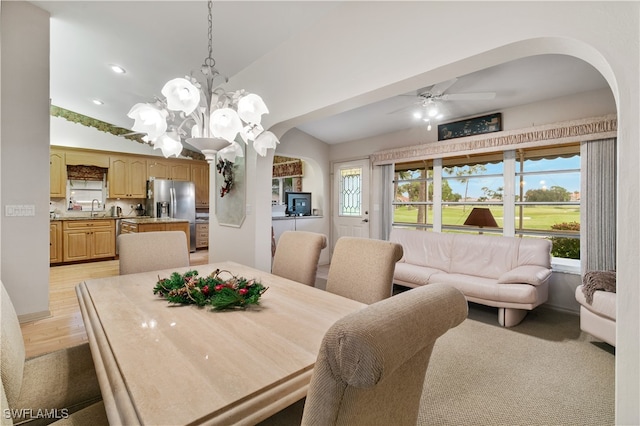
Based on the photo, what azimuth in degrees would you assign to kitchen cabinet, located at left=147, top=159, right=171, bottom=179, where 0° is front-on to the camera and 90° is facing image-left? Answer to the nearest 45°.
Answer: approximately 0°

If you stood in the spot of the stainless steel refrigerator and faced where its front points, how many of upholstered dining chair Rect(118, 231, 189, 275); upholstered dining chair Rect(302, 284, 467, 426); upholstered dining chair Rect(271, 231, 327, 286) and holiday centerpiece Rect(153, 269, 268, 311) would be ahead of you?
4

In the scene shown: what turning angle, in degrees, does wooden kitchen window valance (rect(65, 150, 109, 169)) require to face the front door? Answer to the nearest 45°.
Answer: approximately 45° to its left

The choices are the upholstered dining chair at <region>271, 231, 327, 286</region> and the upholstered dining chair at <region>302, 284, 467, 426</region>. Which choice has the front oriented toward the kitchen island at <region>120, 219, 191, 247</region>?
the upholstered dining chair at <region>302, 284, 467, 426</region>

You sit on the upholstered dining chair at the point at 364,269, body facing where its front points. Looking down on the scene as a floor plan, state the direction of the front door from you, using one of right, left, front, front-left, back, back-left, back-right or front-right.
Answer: back-right

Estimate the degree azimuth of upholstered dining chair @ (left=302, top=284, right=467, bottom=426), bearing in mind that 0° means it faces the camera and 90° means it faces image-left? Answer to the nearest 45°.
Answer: approximately 135°

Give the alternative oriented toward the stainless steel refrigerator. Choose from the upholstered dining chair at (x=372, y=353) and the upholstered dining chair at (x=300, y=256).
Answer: the upholstered dining chair at (x=372, y=353)

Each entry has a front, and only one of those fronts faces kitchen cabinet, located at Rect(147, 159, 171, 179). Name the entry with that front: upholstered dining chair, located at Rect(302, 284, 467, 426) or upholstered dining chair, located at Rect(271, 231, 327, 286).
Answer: upholstered dining chair, located at Rect(302, 284, 467, 426)

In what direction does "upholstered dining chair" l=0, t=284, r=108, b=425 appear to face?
to the viewer's right
